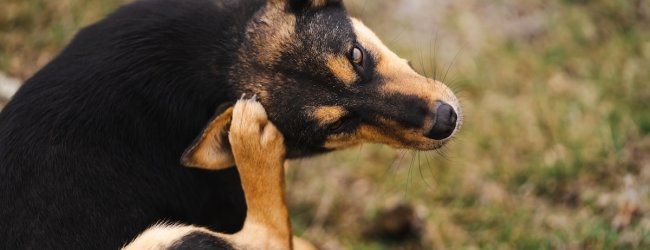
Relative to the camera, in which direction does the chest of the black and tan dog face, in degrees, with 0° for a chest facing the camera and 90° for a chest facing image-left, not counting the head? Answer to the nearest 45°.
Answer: approximately 270°
